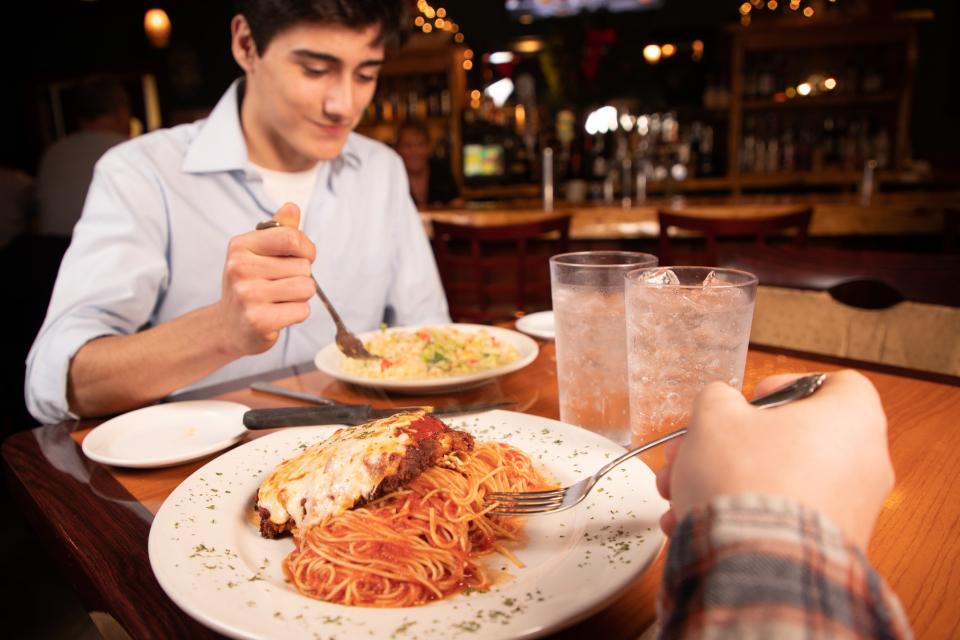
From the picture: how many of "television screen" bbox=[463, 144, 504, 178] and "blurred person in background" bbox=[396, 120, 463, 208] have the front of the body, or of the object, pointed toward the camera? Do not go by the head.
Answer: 2

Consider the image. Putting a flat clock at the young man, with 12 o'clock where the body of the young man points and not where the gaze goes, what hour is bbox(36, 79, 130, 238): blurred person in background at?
The blurred person in background is roughly at 7 o'clock from the young man.

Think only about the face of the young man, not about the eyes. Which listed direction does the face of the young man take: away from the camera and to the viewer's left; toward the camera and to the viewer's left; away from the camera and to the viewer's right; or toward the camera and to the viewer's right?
toward the camera and to the viewer's right

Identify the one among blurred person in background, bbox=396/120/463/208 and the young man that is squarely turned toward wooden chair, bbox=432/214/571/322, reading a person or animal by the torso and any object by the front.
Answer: the blurred person in background

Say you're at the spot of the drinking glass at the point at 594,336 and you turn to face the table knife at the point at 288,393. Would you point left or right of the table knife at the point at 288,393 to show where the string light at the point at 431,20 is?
right

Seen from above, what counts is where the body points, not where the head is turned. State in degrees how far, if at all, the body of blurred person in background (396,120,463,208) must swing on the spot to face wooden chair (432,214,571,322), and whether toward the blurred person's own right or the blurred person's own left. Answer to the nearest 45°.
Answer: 0° — they already face it

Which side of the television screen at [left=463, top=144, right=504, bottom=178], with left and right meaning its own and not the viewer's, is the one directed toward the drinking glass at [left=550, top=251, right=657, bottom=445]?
front

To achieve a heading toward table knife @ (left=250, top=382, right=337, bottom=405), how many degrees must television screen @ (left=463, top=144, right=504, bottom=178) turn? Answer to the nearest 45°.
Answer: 0° — it already faces it

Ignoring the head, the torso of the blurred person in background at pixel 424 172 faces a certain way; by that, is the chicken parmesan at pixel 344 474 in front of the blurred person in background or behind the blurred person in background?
in front

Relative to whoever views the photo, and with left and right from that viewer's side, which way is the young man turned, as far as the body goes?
facing the viewer and to the right of the viewer

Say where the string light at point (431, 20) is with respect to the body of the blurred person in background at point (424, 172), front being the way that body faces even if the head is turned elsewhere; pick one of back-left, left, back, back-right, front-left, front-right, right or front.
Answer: back

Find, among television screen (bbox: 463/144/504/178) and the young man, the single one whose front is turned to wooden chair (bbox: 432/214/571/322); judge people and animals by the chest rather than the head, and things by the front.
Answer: the television screen

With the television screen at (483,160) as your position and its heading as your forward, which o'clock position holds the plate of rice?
The plate of rice is roughly at 12 o'clock from the television screen.

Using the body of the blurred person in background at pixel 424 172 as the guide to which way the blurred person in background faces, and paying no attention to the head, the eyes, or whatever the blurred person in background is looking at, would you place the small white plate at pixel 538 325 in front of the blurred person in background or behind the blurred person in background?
in front

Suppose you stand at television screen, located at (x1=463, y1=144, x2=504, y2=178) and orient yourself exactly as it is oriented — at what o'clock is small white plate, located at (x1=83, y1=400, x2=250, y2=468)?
The small white plate is roughly at 12 o'clock from the television screen.
